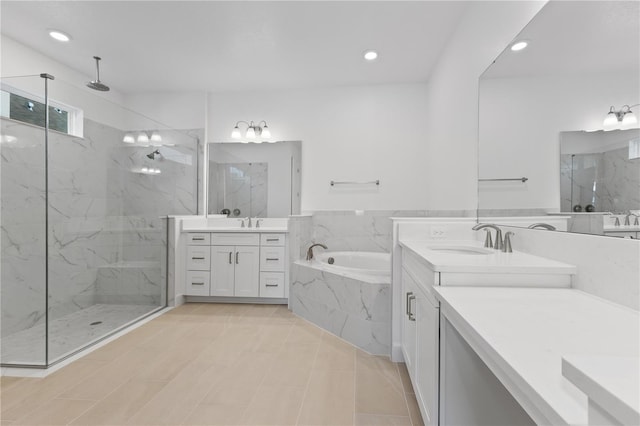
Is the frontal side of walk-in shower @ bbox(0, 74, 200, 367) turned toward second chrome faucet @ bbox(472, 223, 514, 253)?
yes

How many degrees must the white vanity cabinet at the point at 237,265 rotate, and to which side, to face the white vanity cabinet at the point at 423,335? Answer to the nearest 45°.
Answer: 0° — it already faces it

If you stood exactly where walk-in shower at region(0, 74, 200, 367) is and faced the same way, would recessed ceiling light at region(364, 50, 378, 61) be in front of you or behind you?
in front

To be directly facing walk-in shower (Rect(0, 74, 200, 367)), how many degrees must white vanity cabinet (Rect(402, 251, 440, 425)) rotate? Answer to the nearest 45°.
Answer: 0° — it already faces it

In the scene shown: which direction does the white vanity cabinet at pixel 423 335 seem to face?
to the viewer's left

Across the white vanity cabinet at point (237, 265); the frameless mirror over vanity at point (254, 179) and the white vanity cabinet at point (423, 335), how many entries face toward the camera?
2

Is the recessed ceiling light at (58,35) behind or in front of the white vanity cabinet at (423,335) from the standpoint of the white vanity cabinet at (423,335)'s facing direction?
in front

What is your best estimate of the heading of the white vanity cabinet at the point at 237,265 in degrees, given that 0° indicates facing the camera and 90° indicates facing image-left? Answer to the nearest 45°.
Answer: approximately 0°

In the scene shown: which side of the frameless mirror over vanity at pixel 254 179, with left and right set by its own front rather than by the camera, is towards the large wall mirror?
front

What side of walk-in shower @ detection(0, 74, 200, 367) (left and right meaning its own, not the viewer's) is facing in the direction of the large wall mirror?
front

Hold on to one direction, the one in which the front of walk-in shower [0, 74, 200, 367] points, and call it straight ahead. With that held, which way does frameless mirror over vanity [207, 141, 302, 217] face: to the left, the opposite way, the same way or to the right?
to the right

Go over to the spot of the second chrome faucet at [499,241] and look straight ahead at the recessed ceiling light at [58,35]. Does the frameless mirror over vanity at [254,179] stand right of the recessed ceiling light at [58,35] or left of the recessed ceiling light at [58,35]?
right
